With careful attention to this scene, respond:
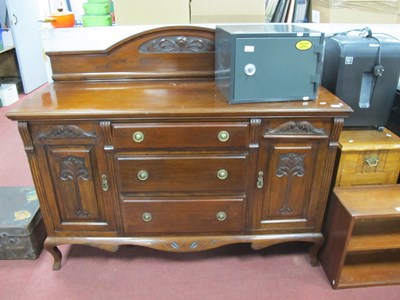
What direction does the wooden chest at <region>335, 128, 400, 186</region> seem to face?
toward the camera

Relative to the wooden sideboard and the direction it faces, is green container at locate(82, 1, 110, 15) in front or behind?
behind

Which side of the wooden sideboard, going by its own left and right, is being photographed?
front

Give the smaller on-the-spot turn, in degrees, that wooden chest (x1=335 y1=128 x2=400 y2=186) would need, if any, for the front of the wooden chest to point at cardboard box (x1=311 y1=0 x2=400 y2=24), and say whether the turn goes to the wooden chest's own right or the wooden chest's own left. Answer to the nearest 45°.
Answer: approximately 180°

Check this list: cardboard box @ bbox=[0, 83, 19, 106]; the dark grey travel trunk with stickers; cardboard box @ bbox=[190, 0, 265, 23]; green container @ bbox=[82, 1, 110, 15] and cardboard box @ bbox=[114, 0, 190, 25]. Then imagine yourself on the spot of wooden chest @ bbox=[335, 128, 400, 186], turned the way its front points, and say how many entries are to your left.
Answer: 0

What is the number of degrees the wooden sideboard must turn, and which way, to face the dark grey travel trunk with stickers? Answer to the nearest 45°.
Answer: approximately 90° to its right

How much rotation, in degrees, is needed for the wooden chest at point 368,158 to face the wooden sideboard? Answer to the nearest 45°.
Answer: approximately 45° to its right

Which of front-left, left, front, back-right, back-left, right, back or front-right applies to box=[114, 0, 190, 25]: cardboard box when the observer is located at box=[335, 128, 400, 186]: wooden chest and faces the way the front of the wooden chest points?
right

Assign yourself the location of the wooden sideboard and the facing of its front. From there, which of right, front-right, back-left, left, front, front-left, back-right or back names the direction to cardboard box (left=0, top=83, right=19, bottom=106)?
back-right

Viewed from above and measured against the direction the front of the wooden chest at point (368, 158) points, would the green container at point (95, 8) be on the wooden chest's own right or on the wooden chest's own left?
on the wooden chest's own right

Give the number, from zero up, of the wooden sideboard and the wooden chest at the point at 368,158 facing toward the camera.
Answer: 2

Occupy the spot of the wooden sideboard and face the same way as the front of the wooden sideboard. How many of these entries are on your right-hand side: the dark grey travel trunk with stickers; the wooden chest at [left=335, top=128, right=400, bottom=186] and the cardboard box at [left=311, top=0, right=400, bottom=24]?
1

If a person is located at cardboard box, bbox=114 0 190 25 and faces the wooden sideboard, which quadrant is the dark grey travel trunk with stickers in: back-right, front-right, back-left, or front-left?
front-right

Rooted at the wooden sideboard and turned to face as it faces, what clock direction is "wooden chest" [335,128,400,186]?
The wooden chest is roughly at 9 o'clock from the wooden sideboard.

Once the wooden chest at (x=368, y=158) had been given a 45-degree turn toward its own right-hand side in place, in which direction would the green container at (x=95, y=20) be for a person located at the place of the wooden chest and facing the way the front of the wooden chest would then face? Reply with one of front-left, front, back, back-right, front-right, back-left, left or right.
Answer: front-right
